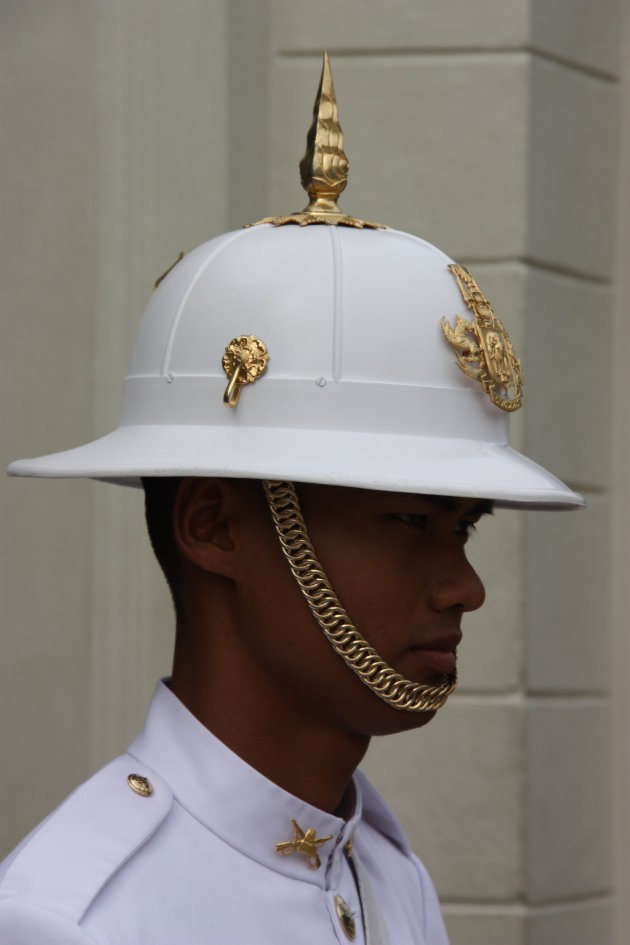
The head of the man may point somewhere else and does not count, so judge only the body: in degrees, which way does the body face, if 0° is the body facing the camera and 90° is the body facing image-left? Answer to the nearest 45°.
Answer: approximately 315°

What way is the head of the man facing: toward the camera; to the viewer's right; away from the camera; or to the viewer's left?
to the viewer's right
